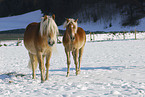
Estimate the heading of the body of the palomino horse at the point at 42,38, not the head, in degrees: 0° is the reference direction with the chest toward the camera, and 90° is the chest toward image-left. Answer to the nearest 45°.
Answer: approximately 315°

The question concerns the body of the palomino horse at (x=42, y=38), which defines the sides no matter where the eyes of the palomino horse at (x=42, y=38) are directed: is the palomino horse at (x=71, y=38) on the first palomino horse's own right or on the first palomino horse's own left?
on the first palomino horse's own left
